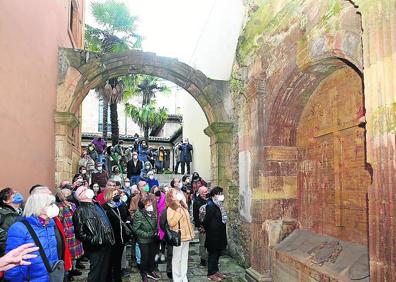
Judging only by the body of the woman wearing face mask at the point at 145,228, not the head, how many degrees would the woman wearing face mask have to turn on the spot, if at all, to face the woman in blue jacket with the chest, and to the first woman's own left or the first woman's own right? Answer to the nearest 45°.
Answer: approximately 45° to the first woman's own right

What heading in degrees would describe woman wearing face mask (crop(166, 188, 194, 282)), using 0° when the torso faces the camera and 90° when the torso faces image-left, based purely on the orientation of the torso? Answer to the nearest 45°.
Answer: approximately 315°

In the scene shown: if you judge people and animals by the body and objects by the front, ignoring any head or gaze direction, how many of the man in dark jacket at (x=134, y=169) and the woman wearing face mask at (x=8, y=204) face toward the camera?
1

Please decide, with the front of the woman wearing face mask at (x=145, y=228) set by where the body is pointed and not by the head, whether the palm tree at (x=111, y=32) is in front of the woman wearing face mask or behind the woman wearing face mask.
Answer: behind

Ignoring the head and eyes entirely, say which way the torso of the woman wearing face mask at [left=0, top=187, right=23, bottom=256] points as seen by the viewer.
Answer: to the viewer's right

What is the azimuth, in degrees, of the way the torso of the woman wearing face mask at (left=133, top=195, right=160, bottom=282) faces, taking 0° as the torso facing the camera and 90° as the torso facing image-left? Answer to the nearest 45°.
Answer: approximately 315°

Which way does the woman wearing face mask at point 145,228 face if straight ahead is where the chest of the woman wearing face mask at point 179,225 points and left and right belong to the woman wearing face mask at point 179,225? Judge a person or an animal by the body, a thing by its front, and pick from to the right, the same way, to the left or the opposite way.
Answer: the same way

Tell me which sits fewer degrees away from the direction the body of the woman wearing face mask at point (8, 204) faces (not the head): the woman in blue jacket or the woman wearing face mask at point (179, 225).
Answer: the woman wearing face mask

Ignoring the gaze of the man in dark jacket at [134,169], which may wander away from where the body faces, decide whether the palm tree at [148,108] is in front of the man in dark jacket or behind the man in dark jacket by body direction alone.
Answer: behind

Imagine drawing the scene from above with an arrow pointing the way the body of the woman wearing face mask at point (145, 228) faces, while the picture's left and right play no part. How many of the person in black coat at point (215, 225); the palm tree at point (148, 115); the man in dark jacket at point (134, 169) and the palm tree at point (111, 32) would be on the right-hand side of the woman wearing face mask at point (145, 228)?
0

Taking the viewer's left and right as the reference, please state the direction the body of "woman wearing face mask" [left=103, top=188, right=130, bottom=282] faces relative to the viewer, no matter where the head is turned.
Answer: facing the viewer and to the right of the viewer

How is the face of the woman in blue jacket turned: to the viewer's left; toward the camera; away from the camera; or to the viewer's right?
to the viewer's right

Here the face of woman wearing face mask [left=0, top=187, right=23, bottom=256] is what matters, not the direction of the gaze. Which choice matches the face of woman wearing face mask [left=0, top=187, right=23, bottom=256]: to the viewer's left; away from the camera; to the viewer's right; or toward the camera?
to the viewer's right

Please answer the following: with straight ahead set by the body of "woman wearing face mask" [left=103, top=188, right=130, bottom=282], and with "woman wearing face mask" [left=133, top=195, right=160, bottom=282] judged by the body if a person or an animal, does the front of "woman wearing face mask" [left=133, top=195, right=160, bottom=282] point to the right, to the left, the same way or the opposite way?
the same way

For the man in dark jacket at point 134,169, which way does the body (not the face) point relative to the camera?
toward the camera
